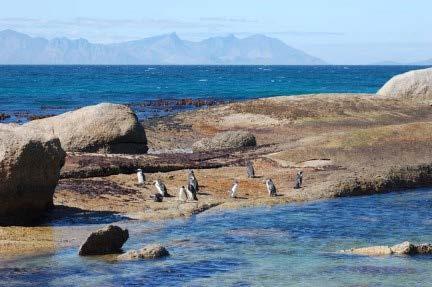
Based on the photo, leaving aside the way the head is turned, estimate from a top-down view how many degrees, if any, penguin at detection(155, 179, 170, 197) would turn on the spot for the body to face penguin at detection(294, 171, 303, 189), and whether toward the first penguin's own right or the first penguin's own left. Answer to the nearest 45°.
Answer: approximately 180°

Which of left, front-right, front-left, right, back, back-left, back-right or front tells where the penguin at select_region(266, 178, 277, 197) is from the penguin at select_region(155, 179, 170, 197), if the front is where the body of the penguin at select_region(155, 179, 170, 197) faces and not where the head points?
back

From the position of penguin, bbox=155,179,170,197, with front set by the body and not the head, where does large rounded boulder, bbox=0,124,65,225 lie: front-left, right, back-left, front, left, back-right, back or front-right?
front-left

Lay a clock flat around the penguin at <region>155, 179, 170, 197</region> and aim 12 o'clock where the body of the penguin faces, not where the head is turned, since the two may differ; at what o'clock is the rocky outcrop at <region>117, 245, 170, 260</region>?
The rocky outcrop is roughly at 9 o'clock from the penguin.

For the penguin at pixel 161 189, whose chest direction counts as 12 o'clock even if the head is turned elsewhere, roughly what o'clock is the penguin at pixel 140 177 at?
the penguin at pixel 140 177 is roughly at 2 o'clock from the penguin at pixel 161 189.

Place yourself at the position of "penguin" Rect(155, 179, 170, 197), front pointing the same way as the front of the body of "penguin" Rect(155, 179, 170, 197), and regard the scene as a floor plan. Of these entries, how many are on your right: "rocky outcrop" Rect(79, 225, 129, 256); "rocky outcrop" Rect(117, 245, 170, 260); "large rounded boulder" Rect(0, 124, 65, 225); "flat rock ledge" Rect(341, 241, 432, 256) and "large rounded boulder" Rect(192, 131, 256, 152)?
1

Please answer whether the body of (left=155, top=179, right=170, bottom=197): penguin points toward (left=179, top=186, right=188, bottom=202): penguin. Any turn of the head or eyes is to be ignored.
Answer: no

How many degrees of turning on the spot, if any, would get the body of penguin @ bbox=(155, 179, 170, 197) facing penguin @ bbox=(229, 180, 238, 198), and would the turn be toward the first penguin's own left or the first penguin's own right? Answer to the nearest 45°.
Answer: approximately 180°

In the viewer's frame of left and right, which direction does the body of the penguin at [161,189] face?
facing to the left of the viewer

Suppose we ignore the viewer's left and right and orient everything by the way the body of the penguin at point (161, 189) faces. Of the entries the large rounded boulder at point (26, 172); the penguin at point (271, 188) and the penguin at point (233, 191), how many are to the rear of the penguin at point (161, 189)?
2

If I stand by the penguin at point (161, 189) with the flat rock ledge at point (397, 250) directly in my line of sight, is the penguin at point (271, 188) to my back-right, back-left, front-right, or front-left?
front-left

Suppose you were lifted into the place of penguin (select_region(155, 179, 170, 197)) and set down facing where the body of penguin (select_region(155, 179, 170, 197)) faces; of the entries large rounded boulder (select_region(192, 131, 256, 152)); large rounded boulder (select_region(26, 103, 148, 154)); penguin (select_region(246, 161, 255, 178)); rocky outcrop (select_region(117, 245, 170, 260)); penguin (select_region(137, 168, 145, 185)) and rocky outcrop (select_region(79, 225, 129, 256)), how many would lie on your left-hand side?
2

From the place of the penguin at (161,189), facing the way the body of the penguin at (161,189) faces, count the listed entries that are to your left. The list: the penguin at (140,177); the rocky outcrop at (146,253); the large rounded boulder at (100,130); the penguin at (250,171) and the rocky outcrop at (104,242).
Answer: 2

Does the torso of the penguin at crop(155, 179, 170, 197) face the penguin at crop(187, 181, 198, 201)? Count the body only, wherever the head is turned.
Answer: no

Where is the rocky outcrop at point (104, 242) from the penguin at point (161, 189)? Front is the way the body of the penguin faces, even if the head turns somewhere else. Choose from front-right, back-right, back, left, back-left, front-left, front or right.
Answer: left

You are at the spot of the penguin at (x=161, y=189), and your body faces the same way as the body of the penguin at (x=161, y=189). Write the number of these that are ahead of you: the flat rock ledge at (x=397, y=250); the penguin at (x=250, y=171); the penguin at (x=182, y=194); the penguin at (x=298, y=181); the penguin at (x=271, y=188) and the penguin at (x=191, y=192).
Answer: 0

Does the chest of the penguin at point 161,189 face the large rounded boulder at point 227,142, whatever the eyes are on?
no

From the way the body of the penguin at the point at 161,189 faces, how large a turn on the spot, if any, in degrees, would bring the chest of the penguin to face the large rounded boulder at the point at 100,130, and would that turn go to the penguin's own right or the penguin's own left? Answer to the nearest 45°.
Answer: approximately 90° to the penguin's own right
